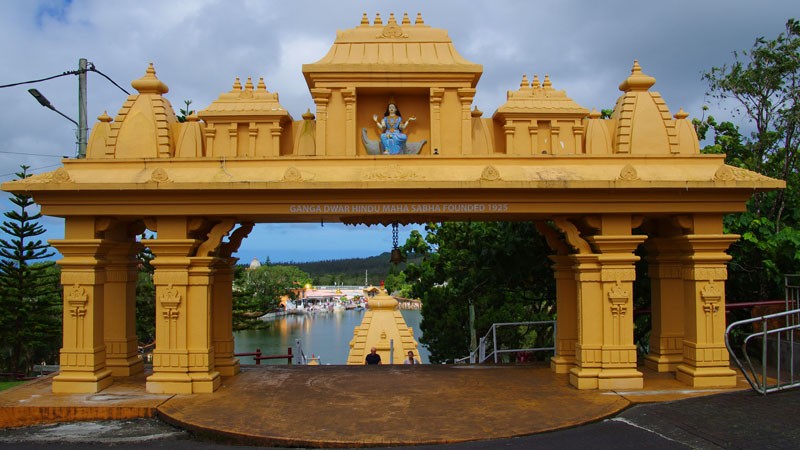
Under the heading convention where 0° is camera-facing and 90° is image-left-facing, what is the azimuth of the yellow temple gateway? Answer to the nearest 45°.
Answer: approximately 0°

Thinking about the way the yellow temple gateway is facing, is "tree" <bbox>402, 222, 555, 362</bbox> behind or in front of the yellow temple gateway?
behind

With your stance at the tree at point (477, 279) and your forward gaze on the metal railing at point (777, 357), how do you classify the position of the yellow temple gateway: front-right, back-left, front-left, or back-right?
front-right

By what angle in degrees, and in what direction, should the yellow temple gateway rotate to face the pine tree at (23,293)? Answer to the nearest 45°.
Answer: approximately 135° to its right

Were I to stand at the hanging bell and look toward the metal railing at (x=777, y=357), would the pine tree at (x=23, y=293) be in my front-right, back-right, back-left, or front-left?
back-left

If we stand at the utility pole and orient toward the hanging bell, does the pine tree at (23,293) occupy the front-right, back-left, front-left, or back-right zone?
back-left

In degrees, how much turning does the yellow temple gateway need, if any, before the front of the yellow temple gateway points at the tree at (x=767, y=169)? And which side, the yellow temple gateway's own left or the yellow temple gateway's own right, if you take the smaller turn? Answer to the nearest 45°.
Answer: approximately 135° to the yellow temple gateway's own left

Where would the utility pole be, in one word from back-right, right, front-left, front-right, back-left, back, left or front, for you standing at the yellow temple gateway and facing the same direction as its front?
back-right
